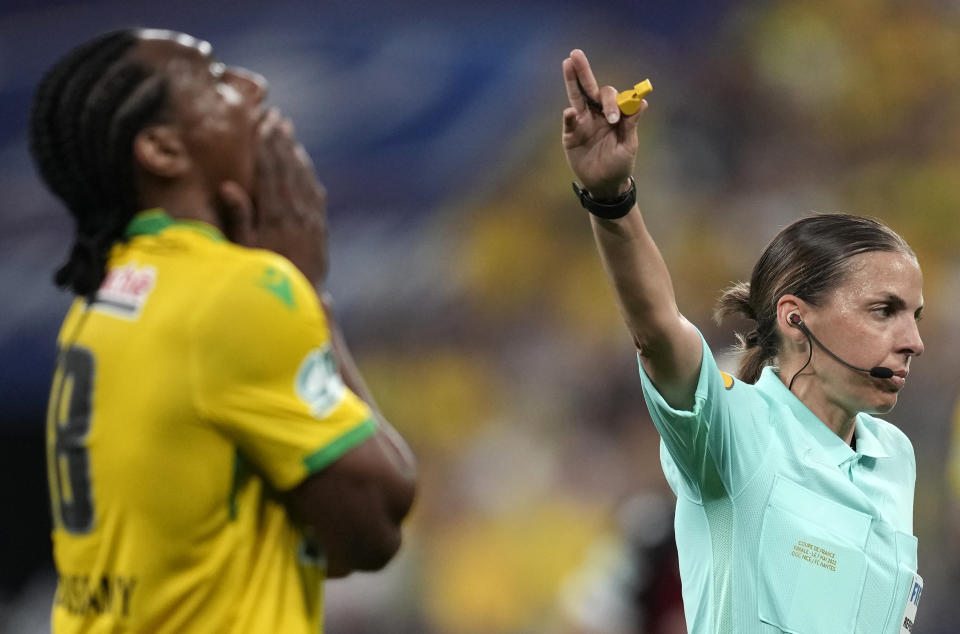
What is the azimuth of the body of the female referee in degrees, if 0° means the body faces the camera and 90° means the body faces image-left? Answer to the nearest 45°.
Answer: approximately 315°

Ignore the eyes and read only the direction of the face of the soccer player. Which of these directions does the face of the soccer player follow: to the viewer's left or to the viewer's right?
to the viewer's right

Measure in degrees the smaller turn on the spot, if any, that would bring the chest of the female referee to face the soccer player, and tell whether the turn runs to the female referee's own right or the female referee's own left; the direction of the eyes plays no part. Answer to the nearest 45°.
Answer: approximately 90° to the female referee's own right
